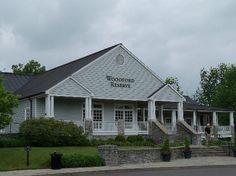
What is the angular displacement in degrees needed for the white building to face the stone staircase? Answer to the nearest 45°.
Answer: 0° — it already faces it

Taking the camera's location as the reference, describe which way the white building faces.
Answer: facing the viewer and to the right of the viewer

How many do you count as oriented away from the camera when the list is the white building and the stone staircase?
0

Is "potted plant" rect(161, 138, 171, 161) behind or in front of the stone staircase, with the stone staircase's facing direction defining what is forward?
in front

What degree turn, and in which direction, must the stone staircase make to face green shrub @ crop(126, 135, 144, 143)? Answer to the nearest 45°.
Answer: approximately 135° to its right

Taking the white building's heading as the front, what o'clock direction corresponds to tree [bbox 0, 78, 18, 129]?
The tree is roughly at 2 o'clock from the white building.

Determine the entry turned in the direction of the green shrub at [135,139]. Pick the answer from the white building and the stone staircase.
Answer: the white building

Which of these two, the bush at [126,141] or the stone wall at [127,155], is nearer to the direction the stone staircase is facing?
the stone wall

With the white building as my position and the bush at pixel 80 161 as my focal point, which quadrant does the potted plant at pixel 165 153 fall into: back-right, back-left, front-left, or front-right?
front-left

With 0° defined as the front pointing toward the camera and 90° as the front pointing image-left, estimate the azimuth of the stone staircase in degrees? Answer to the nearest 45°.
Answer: approximately 0°
